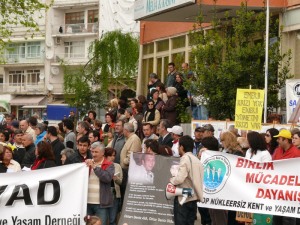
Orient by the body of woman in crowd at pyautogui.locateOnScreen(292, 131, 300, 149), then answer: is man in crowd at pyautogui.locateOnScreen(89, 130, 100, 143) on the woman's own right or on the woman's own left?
on the woman's own right

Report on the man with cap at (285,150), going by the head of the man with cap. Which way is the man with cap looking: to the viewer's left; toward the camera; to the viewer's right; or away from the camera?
to the viewer's left

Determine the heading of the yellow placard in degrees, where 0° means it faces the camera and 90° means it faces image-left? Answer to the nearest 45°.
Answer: approximately 0°

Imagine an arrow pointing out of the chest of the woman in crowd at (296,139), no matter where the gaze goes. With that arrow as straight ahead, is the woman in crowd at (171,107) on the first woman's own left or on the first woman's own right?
on the first woman's own right
